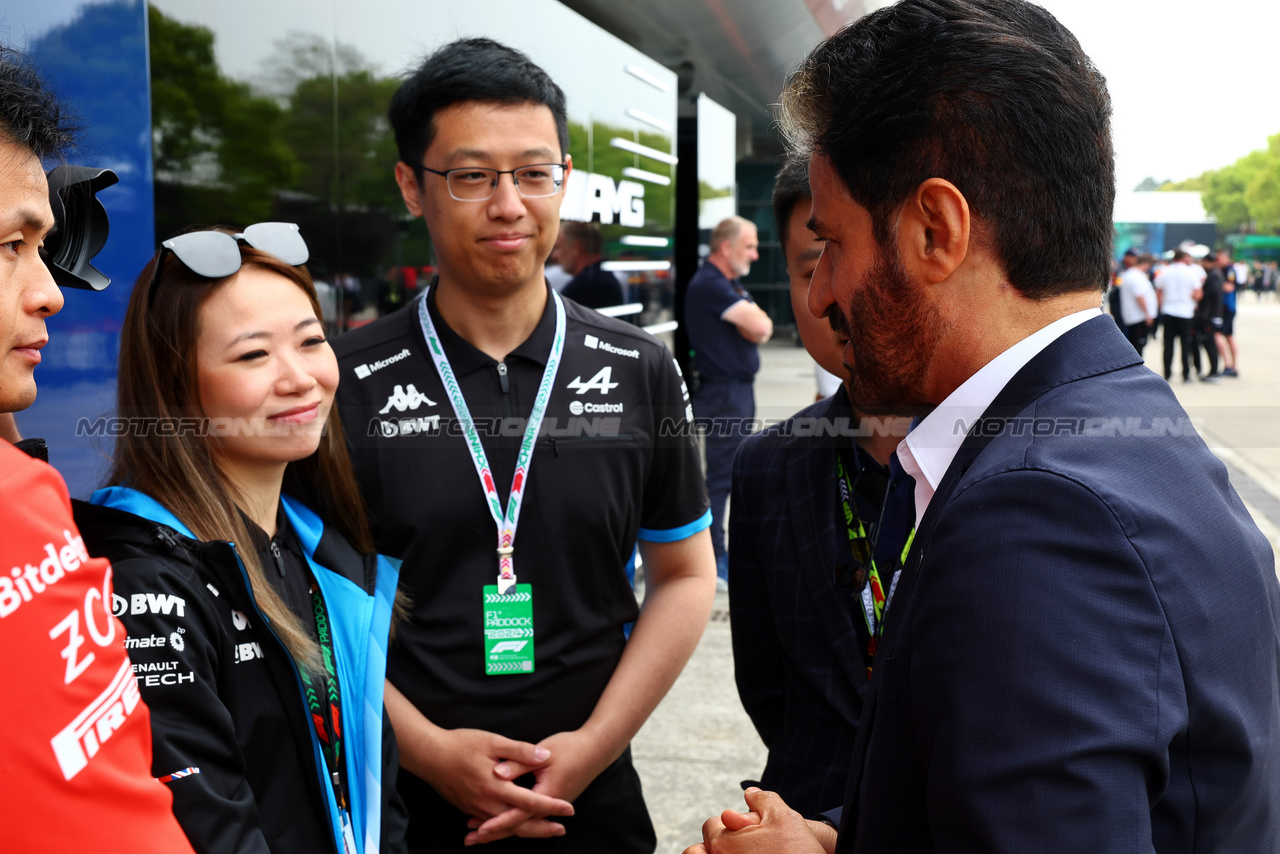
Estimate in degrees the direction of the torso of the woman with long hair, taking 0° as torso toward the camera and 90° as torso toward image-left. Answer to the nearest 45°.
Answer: approximately 315°

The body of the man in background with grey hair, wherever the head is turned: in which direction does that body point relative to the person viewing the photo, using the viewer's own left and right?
facing to the right of the viewer

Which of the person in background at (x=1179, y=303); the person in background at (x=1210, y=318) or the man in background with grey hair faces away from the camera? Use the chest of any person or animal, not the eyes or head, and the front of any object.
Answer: the person in background at (x=1179, y=303)

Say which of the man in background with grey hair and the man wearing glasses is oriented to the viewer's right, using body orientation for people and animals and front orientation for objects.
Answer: the man in background with grey hair

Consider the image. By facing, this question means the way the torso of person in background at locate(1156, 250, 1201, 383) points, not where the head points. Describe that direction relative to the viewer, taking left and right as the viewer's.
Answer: facing away from the viewer

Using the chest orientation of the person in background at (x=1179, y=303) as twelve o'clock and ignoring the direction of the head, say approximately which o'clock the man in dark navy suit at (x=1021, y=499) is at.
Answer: The man in dark navy suit is roughly at 6 o'clock from the person in background.

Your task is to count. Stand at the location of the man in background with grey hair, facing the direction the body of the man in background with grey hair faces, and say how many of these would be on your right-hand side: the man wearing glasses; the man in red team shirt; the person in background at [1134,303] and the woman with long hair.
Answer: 3

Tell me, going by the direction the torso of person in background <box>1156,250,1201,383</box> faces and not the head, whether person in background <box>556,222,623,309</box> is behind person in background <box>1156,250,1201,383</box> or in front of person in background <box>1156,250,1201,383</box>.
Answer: behind
